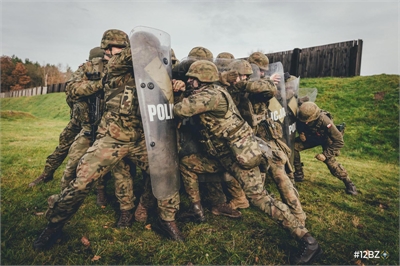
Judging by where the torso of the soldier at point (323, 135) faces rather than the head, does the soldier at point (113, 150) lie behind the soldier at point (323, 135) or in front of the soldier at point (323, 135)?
in front

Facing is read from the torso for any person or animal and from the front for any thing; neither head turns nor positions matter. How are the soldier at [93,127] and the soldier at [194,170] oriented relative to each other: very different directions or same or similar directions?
very different directions

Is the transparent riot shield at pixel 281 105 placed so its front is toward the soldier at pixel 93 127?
no

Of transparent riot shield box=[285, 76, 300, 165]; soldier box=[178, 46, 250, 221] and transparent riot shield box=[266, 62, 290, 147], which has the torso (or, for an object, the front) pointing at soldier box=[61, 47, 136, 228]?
soldier box=[178, 46, 250, 221]

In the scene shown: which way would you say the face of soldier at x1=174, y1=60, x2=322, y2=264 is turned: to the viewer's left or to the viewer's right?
to the viewer's left

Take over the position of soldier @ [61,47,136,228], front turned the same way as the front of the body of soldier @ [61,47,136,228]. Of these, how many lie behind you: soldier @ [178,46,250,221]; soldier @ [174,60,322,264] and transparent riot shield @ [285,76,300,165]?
0

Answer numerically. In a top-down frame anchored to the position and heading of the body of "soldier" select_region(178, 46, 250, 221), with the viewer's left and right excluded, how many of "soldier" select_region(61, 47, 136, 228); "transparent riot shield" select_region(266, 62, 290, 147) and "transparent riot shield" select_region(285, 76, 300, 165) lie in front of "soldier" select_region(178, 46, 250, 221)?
1

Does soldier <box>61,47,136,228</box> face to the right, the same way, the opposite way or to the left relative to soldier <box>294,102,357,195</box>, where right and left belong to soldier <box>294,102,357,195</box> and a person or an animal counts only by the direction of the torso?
the opposite way

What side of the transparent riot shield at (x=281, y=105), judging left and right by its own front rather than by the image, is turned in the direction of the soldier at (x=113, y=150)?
right

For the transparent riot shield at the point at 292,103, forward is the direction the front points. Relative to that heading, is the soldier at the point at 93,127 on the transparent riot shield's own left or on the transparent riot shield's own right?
on the transparent riot shield's own right

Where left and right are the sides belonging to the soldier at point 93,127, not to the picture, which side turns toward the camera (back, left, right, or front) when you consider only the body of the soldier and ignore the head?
right

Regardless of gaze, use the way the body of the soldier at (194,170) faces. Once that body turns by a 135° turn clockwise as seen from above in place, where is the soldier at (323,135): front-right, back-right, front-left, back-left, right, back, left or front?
front

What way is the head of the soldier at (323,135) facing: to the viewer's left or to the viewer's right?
to the viewer's left

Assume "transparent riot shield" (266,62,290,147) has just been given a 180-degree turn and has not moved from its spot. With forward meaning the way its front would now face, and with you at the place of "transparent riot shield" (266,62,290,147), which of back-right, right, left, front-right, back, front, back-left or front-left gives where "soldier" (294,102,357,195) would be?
right
